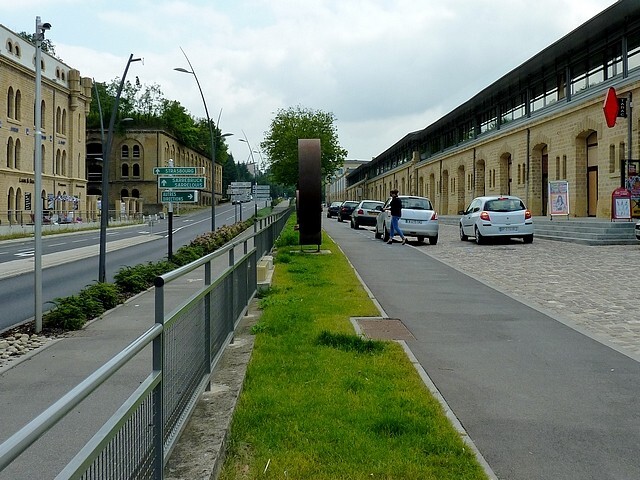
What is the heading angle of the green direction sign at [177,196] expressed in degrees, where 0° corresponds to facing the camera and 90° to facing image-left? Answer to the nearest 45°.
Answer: approximately 0°

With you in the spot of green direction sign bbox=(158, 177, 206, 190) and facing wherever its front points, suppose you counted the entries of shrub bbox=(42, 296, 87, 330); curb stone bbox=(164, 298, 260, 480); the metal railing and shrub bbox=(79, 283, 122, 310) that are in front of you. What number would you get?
4

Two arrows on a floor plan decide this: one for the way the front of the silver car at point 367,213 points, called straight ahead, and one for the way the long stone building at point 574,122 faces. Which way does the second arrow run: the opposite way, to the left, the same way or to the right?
to the left

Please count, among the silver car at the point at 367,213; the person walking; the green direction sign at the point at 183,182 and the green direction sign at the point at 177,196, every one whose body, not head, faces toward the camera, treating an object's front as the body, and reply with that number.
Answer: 2

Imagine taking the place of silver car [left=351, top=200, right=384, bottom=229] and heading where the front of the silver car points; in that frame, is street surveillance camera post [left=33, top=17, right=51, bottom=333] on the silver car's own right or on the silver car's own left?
on the silver car's own left

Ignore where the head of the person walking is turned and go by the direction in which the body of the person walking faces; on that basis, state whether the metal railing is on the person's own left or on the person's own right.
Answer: on the person's own left

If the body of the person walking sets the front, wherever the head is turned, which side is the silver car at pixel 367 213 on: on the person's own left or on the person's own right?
on the person's own right

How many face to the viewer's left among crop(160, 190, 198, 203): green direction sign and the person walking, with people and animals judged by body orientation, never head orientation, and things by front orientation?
1

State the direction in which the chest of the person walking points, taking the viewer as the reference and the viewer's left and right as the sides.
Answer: facing to the left of the viewer
